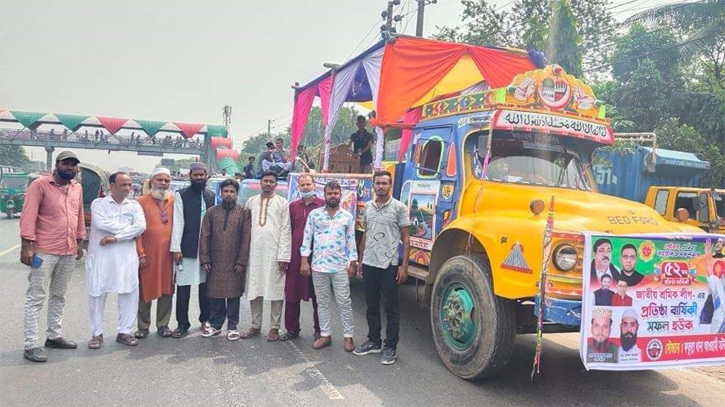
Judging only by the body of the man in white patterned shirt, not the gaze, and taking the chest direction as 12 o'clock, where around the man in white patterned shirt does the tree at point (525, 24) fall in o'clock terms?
The tree is roughly at 7 o'clock from the man in white patterned shirt.

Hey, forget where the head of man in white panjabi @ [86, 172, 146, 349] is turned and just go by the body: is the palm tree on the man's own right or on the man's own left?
on the man's own left

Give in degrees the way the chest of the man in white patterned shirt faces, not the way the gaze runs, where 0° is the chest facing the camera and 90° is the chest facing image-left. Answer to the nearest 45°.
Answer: approximately 0°

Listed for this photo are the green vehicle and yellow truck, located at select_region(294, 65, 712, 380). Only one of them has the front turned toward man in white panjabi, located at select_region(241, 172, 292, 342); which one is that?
the green vehicle

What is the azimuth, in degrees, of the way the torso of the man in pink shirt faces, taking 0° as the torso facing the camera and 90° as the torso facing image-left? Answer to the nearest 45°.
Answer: approximately 315°

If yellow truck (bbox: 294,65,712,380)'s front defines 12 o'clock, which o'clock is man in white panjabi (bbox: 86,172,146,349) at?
The man in white panjabi is roughly at 4 o'clock from the yellow truck.

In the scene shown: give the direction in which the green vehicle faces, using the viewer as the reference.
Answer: facing the viewer

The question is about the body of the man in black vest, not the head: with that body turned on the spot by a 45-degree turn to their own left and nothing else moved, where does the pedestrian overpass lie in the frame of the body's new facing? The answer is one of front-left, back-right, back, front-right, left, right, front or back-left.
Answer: back-left

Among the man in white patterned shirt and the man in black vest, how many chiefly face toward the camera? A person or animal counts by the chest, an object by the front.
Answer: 2

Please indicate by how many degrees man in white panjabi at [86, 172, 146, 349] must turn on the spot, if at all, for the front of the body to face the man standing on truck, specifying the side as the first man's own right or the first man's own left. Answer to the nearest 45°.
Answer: approximately 90° to the first man's own left
